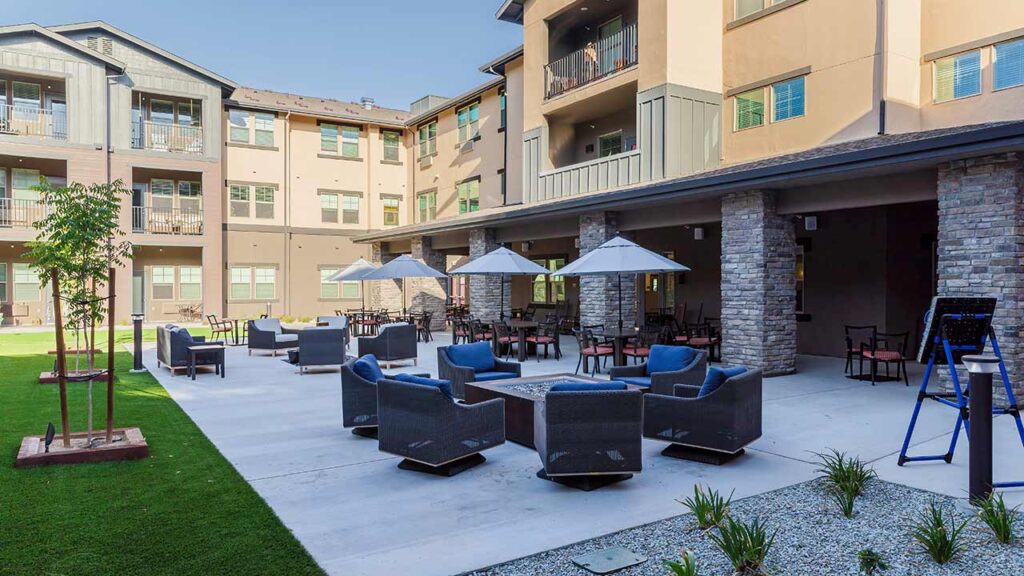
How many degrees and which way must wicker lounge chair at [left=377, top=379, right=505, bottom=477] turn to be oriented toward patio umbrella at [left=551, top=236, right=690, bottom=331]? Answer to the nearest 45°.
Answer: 0° — it already faces it

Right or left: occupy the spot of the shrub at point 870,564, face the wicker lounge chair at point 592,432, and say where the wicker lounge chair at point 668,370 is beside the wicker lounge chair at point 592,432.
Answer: right

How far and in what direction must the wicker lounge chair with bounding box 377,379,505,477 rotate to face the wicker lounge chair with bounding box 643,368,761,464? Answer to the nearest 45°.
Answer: approximately 45° to its right

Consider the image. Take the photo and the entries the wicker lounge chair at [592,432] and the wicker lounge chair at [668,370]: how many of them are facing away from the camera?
1

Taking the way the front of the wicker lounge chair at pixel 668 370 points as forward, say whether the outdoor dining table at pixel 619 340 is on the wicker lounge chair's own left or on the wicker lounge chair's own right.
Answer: on the wicker lounge chair's own right

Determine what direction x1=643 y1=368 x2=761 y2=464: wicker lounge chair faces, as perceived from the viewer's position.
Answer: facing away from the viewer and to the left of the viewer

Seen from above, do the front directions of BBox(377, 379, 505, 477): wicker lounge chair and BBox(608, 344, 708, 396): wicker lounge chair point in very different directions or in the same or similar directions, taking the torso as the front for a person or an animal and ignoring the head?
very different directions

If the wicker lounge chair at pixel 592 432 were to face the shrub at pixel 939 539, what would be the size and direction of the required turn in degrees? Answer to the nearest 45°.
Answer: approximately 135° to its right

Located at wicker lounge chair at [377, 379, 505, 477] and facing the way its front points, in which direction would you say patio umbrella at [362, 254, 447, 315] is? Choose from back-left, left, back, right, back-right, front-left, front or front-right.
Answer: front-left

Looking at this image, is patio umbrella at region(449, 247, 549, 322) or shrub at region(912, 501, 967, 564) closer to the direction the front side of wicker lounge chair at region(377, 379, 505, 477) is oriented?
the patio umbrella

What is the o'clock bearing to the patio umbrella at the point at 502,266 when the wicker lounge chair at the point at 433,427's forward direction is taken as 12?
The patio umbrella is roughly at 11 o'clock from the wicker lounge chair.

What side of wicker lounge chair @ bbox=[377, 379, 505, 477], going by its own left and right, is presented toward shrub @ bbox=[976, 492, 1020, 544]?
right

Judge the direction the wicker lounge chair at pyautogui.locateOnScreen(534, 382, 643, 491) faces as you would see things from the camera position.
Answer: facing away from the viewer

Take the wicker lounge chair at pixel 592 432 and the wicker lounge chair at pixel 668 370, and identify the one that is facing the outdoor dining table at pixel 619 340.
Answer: the wicker lounge chair at pixel 592 432

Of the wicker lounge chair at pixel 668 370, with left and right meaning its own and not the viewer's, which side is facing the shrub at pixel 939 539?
left

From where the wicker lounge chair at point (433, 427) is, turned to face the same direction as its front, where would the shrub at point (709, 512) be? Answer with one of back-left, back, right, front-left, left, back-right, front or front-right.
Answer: right

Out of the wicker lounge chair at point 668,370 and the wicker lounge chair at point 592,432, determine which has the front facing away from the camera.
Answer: the wicker lounge chair at point 592,432
